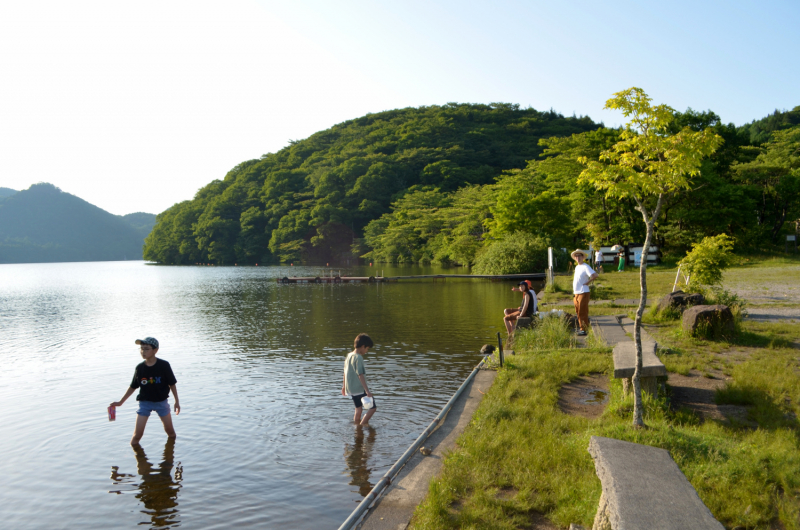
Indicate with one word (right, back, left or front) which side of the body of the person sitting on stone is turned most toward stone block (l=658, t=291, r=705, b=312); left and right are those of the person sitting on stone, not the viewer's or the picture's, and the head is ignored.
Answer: back

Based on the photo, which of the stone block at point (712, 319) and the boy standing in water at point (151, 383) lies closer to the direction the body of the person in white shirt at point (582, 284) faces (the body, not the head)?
the boy standing in water

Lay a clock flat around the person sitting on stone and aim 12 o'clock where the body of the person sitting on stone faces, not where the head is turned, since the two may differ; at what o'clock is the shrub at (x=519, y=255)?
The shrub is roughly at 3 o'clock from the person sitting on stone.

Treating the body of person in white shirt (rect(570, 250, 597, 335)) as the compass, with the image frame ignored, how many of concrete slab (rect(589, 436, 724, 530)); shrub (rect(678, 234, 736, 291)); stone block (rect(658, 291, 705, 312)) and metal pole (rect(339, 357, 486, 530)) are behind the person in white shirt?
2

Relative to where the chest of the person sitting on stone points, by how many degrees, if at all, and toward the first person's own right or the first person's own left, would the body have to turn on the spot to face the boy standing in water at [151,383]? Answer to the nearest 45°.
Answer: approximately 45° to the first person's own left

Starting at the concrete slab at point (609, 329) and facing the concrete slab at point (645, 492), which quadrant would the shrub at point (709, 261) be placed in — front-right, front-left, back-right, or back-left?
back-left

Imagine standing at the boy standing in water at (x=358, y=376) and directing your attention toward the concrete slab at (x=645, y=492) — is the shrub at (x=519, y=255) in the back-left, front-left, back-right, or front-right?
back-left

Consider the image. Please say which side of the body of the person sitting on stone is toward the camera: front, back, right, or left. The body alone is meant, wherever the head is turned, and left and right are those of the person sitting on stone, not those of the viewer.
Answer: left

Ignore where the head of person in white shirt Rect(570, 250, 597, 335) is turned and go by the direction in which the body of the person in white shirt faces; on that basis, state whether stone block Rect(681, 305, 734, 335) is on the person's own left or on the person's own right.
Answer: on the person's own left

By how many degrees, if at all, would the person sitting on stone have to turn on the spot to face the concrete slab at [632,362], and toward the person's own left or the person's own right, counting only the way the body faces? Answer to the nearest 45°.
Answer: approximately 90° to the person's own left
